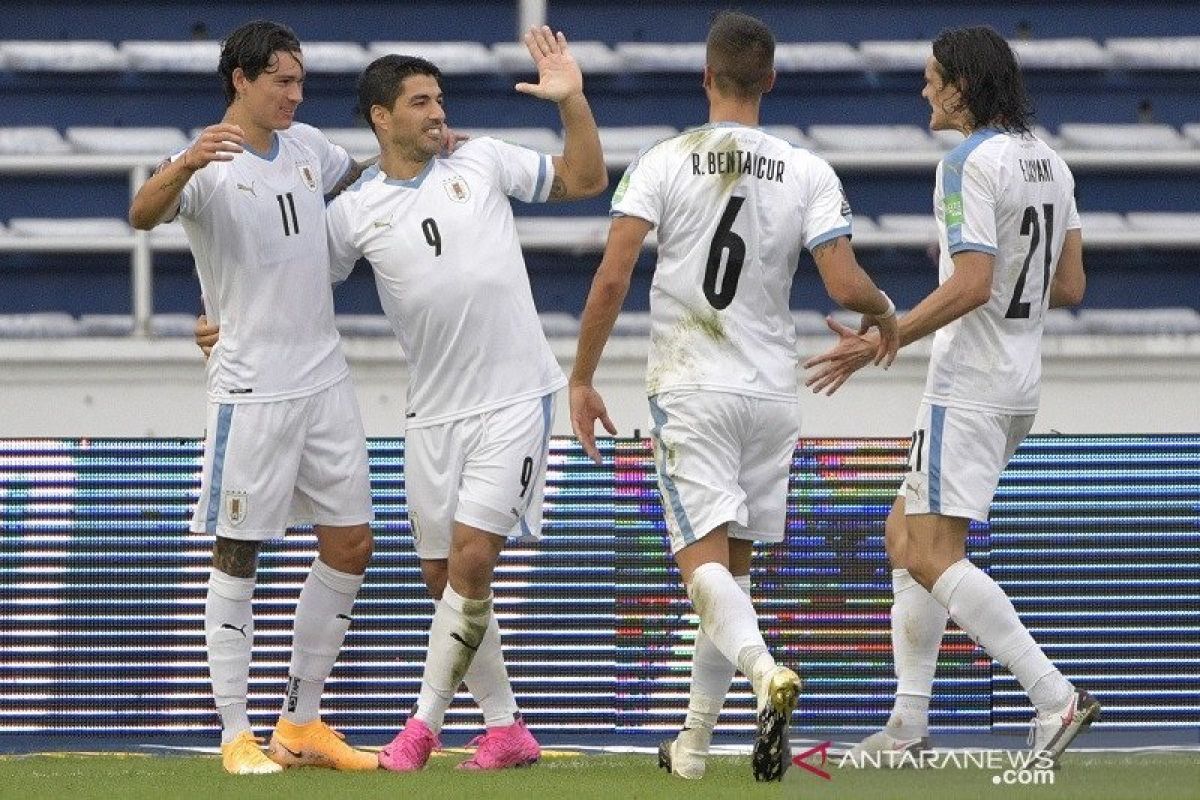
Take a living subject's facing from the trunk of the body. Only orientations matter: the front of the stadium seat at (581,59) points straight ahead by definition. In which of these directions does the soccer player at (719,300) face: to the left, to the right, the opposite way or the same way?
the opposite way

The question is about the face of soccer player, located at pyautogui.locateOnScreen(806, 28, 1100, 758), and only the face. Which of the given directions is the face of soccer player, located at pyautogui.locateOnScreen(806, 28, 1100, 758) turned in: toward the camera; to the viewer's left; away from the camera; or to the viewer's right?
to the viewer's left

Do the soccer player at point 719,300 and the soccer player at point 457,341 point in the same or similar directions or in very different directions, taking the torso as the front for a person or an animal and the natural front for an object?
very different directions

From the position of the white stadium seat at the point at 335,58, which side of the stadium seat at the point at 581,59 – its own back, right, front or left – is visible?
right

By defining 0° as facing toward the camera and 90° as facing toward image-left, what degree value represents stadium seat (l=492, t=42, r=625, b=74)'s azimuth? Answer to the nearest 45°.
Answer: approximately 0°

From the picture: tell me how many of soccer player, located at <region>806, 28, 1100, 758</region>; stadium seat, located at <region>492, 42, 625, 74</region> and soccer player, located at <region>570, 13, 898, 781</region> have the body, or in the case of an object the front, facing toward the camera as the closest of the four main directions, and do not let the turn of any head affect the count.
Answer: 1

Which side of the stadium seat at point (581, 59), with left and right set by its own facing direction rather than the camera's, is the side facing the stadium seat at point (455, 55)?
right

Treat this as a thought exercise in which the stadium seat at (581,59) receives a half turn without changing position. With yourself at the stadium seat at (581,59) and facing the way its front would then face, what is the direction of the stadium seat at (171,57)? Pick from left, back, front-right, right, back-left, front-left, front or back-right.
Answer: left

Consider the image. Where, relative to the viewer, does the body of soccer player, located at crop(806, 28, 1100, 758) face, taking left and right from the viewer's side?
facing away from the viewer and to the left of the viewer

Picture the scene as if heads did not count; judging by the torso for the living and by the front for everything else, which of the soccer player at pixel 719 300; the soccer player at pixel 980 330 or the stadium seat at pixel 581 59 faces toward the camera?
the stadium seat

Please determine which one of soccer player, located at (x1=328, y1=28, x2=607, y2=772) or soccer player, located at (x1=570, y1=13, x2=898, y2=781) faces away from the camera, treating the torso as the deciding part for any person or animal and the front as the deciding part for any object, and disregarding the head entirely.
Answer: soccer player, located at (x1=570, y1=13, x2=898, y2=781)

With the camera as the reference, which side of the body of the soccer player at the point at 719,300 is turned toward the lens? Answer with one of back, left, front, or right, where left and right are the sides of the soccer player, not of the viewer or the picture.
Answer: back

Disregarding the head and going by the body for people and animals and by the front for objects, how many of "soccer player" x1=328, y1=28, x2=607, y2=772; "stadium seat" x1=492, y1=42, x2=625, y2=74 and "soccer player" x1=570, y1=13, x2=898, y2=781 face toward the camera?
2
